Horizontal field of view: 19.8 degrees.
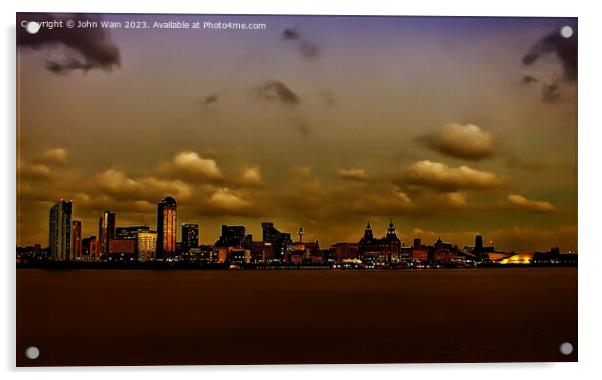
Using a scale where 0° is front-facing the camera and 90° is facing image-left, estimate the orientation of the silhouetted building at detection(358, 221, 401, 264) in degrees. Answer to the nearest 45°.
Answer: approximately 0°

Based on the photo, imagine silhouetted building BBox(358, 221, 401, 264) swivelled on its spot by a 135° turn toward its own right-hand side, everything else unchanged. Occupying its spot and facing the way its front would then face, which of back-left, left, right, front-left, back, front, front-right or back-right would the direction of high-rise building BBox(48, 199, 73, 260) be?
front-left
